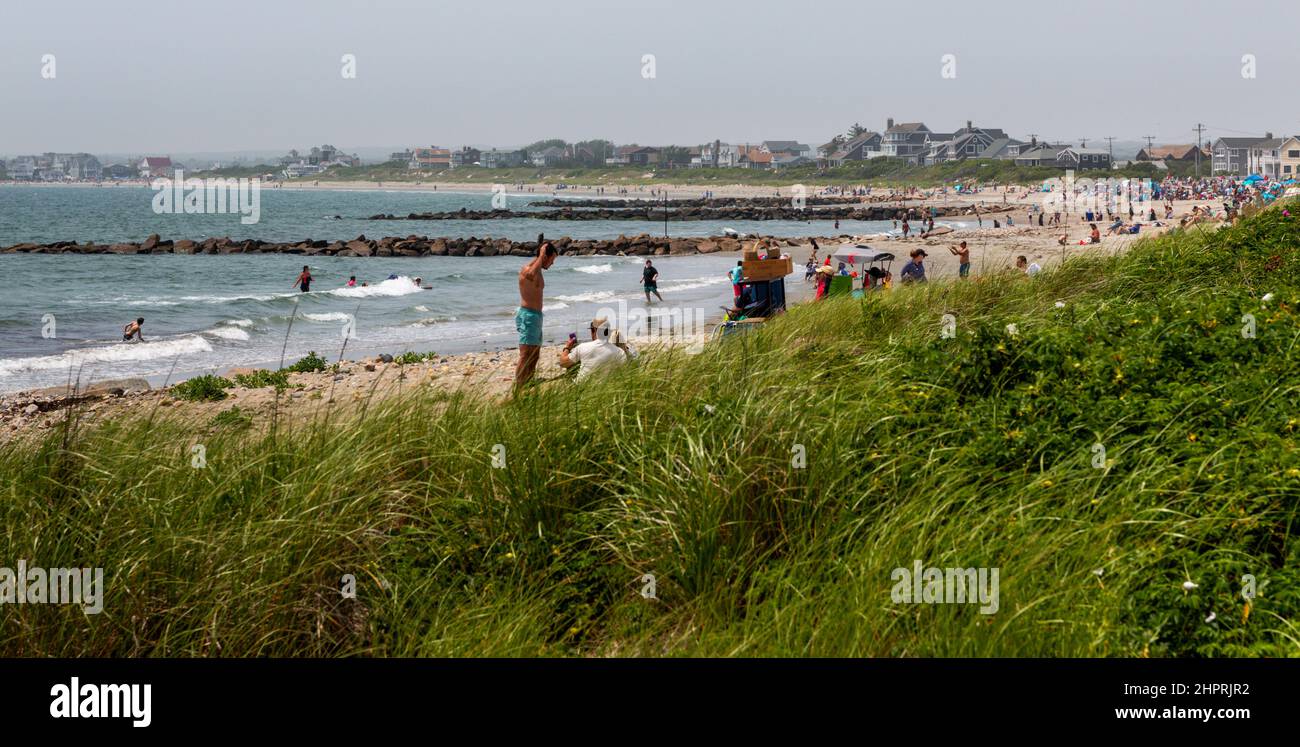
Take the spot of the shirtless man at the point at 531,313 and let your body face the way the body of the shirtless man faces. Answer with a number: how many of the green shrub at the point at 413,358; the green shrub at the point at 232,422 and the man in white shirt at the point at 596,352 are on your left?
1

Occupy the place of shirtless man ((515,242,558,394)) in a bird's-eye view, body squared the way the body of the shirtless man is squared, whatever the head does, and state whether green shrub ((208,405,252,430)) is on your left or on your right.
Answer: on your right
